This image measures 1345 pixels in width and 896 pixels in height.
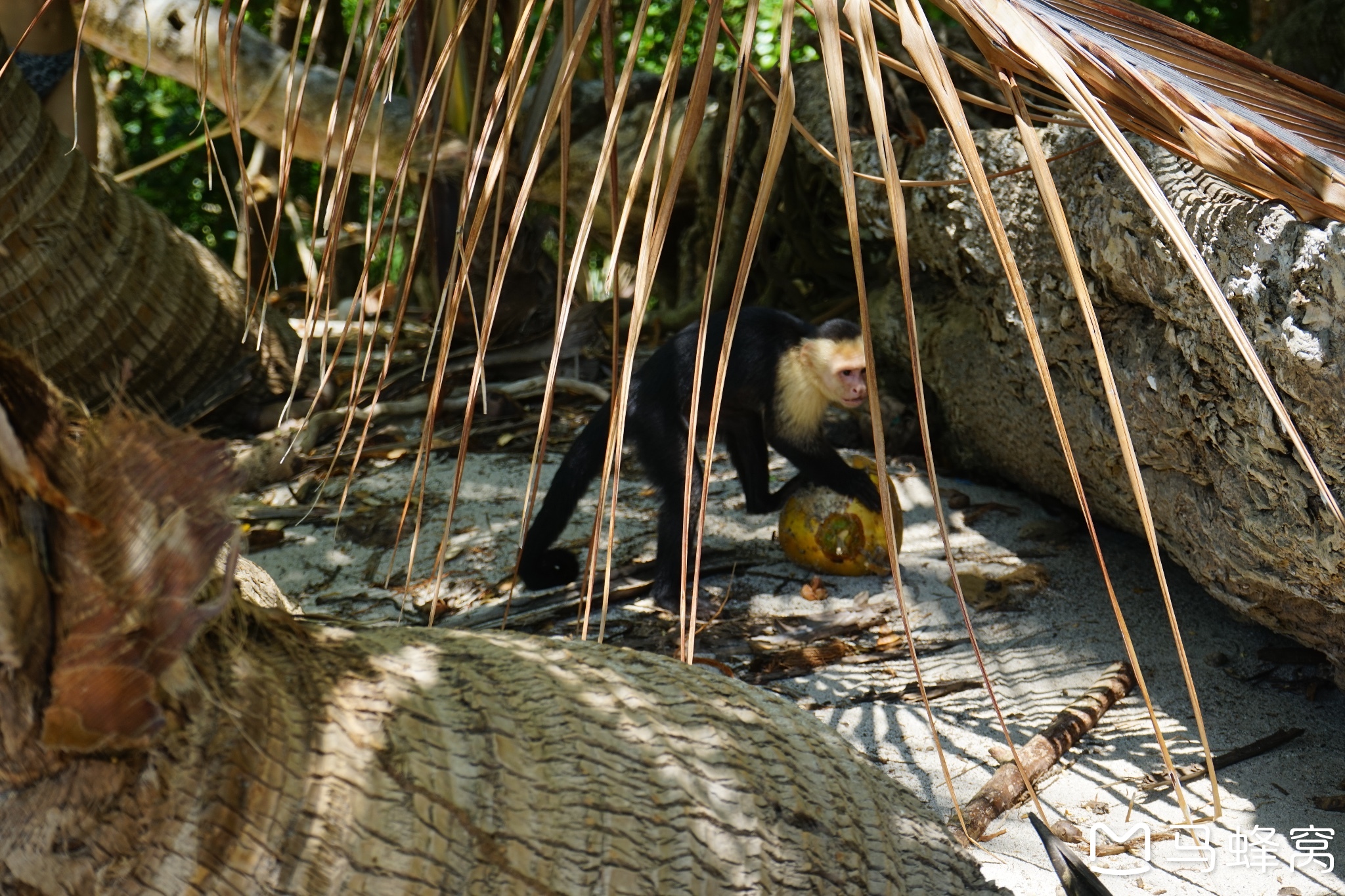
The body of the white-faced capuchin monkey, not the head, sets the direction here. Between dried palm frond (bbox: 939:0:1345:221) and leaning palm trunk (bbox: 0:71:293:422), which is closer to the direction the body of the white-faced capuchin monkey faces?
the dried palm frond

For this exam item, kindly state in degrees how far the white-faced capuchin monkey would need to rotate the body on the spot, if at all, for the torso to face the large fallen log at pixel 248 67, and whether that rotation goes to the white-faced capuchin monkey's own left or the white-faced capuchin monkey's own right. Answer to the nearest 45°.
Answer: approximately 135° to the white-faced capuchin monkey's own left

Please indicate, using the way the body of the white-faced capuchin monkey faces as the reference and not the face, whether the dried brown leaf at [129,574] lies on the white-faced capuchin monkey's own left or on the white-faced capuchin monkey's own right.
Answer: on the white-faced capuchin monkey's own right

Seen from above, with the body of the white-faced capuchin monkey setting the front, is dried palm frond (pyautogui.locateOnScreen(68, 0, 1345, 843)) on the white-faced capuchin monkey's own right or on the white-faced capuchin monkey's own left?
on the white-faced capuchin monkey's own right

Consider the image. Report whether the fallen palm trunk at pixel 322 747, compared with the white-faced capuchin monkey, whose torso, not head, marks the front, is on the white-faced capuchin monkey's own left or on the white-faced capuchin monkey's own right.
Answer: on the white-faced capuchin monkey's own right

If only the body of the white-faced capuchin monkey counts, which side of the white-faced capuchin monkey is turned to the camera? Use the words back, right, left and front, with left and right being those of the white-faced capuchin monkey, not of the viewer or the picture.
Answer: right
